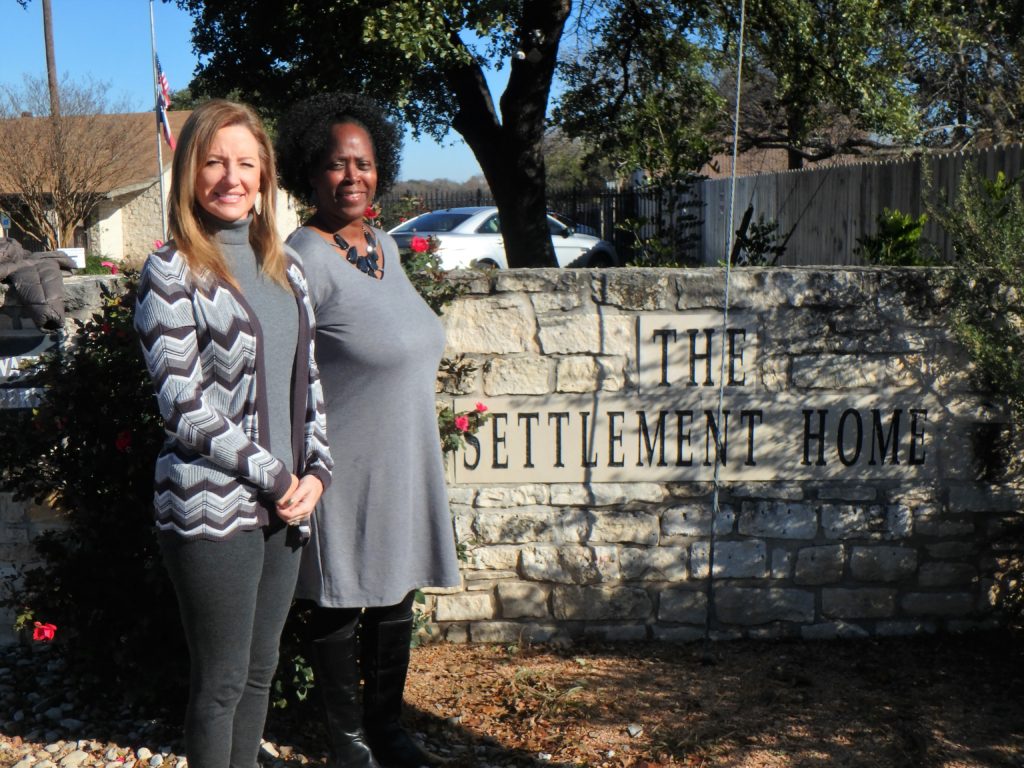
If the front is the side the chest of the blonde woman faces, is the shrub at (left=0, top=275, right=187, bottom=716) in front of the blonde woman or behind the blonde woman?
behind

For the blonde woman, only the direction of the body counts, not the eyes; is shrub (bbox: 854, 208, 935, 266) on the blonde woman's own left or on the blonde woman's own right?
on the blonde woman's own left

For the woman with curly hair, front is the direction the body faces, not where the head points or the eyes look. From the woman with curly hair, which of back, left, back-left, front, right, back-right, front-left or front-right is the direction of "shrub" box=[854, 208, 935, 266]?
left

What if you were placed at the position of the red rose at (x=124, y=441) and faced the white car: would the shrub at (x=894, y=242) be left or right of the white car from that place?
right

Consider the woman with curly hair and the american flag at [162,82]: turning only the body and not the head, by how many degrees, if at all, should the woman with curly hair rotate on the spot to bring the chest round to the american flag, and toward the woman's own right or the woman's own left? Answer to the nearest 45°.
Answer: approximately 135° to the woman's own left

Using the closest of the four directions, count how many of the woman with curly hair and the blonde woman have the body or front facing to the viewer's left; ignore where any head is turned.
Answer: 0

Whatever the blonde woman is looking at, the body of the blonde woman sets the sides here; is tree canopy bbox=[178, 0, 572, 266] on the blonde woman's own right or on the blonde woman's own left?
on the blonde woman's own left
